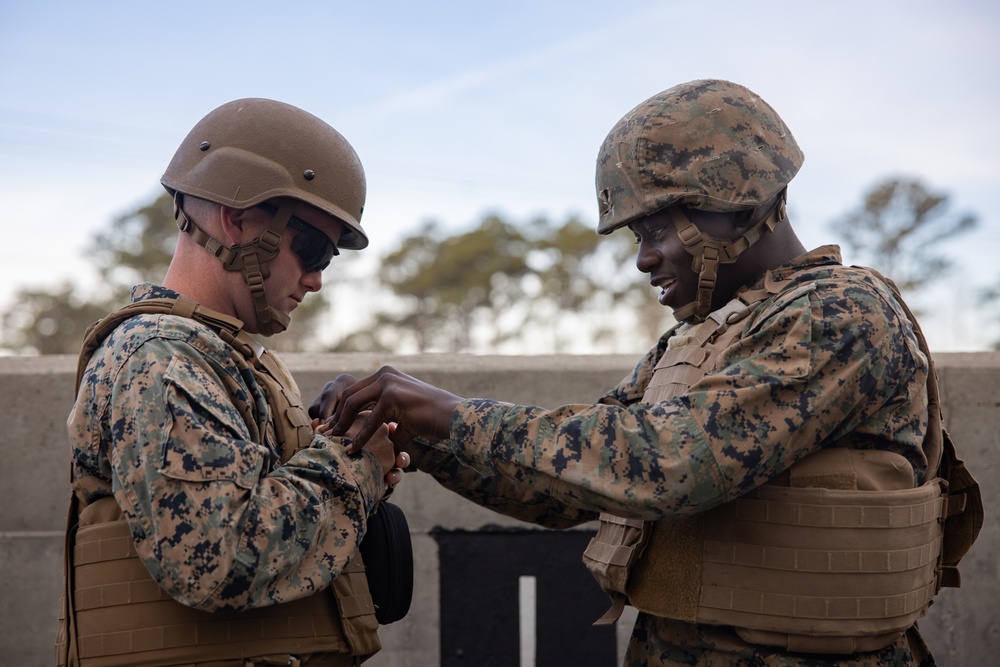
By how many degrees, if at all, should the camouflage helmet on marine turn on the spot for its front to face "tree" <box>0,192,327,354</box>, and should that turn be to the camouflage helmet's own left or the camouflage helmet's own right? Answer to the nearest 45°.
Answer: approximately 45° to the camouflage helmet's own right

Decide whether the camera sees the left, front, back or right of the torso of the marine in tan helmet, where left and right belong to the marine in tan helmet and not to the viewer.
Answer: right

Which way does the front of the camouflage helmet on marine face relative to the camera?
to the viewer's left

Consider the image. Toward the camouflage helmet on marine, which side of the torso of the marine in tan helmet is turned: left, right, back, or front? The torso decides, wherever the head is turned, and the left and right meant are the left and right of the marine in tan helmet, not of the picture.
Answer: front

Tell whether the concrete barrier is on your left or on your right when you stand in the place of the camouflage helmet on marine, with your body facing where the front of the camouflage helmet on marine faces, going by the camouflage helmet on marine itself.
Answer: on your right

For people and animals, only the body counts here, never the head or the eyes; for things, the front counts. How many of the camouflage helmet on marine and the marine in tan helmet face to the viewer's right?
1

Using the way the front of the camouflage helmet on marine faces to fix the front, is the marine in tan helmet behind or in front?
in front

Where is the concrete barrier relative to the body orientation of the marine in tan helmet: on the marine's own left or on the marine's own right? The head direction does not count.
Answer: on the marine's own left

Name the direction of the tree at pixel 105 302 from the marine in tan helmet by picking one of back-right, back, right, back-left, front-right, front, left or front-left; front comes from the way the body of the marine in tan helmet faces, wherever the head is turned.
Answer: left
